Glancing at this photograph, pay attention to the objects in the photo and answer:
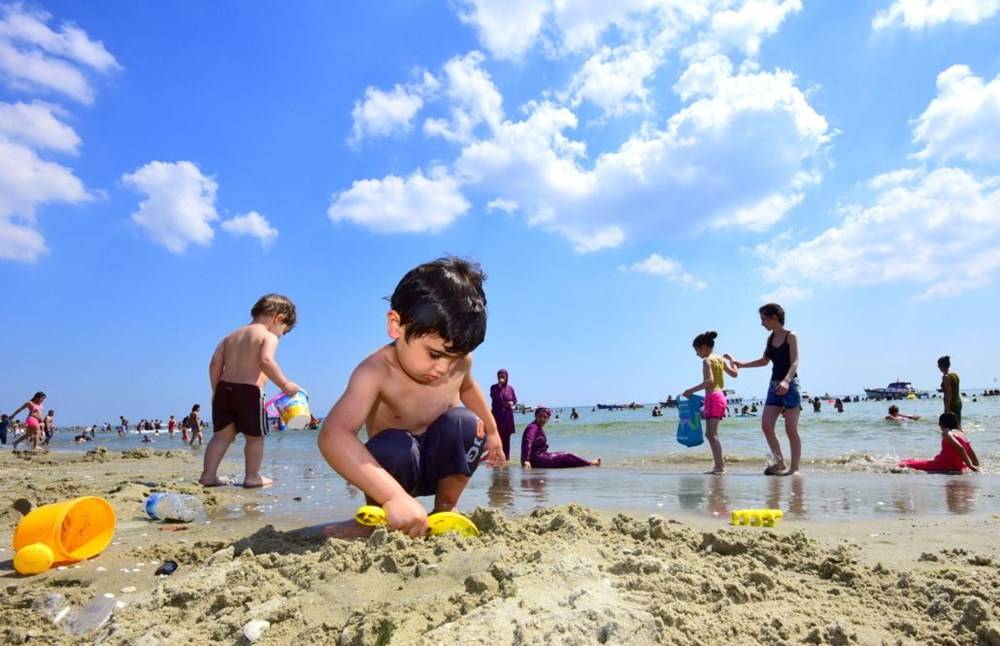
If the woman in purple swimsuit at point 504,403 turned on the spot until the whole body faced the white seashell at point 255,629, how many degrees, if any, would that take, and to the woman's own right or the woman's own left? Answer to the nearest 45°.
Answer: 0° — they already face it

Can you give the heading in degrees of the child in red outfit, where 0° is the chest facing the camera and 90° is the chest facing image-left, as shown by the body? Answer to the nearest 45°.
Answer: approximately 90°

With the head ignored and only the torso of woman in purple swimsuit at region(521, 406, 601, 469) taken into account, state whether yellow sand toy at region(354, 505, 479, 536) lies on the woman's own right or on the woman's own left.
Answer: on the woman's own right

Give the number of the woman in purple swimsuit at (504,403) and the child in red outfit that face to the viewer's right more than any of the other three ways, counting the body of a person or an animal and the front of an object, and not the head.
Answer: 0

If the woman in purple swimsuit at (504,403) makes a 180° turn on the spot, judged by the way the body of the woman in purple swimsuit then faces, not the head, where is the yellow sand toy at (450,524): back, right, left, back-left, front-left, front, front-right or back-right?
back

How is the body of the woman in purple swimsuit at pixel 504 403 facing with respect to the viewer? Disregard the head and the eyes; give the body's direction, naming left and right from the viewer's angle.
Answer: facing the viewer

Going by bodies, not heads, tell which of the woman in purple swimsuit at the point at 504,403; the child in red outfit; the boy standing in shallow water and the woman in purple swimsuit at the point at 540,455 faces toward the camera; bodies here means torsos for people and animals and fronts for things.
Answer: the woman in purple swimsuit at the point at 504,403

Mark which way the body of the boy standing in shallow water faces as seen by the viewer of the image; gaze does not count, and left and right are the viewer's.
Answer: facing away from the viewer and to the right of the viewer

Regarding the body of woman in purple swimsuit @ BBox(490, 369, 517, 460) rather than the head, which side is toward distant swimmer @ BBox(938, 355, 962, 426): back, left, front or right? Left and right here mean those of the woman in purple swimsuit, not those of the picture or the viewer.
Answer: left

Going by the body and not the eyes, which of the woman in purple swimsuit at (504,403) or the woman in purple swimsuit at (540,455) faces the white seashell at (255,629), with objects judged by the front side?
the woman in purple swimsuit at (504,403)

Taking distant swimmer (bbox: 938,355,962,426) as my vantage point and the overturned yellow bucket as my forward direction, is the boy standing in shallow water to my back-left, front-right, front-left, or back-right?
front-right

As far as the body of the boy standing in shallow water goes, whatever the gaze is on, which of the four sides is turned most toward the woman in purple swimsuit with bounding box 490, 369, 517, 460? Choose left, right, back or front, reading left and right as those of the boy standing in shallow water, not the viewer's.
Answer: front

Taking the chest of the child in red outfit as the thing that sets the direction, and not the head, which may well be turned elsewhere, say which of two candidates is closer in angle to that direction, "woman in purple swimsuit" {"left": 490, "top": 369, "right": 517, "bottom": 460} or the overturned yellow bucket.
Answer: the woman in purple swimsuit

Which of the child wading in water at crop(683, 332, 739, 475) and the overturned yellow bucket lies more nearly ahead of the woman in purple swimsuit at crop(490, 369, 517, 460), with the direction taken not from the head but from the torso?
the overturned yellow bucket

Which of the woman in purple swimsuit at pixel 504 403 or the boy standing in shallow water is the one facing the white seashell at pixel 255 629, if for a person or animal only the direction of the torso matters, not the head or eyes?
the woman in purple swimsuit

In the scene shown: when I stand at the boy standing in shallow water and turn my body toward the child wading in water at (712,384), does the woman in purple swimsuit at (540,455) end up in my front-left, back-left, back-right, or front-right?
front-left

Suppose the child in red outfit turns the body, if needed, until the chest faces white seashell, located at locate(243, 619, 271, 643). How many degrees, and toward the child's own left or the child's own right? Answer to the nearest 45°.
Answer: approximately 90° to the child's own left

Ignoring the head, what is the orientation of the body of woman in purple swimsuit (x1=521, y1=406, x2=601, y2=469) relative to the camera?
to the viewer's right

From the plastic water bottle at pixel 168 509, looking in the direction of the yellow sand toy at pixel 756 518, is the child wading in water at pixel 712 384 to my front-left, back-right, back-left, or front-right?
front-left
